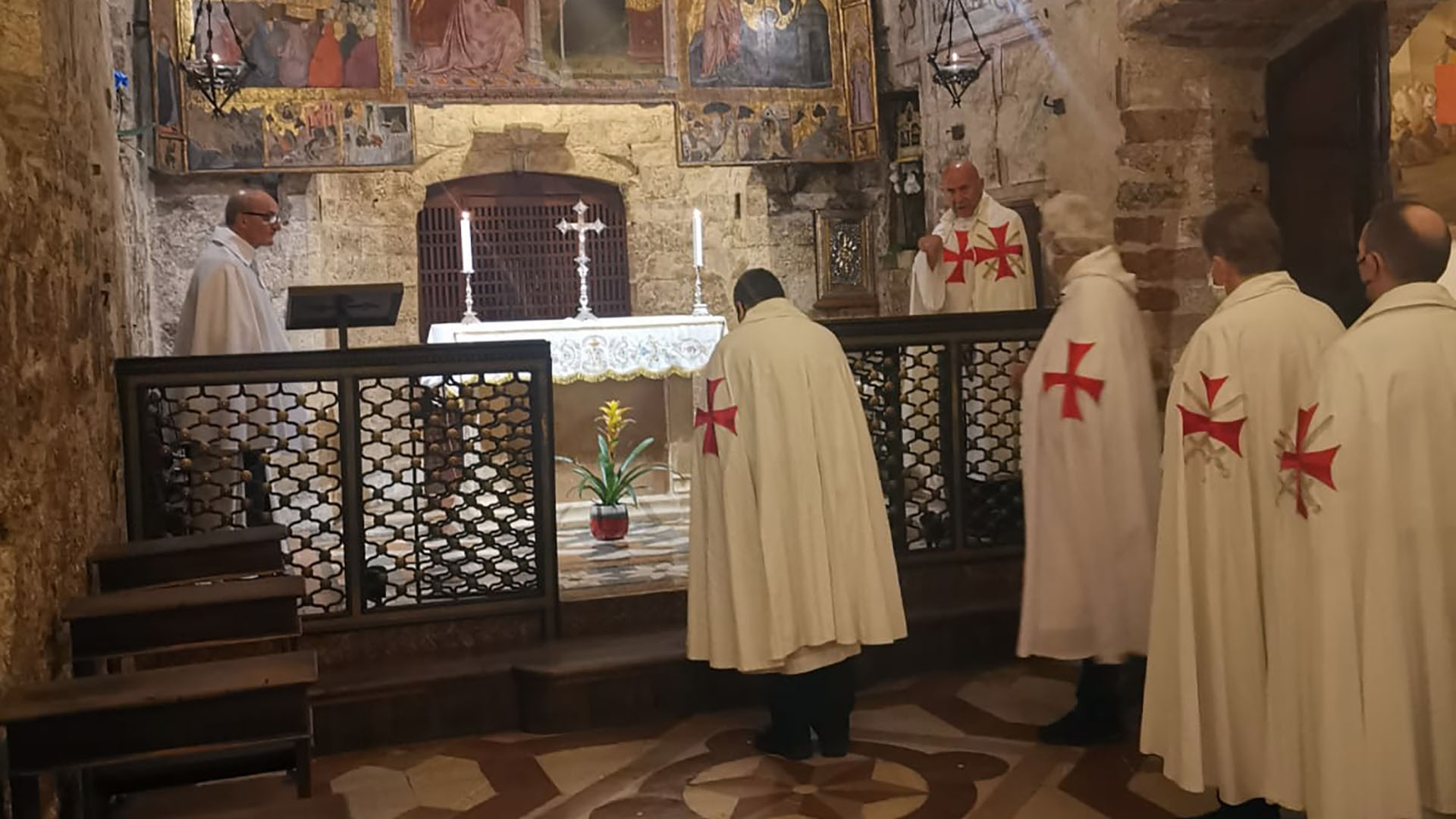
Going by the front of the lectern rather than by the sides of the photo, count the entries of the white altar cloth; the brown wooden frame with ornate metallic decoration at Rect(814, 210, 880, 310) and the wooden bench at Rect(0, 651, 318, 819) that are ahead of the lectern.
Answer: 1

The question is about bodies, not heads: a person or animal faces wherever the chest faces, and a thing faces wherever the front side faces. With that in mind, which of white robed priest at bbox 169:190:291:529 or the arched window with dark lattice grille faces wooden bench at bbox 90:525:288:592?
the arched window with dark lattice grille

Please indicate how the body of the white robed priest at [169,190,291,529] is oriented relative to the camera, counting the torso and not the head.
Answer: to the viewer's right

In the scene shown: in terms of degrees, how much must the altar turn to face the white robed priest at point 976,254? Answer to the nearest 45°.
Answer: approximately 45° to its left

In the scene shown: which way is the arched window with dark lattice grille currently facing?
toward the camera

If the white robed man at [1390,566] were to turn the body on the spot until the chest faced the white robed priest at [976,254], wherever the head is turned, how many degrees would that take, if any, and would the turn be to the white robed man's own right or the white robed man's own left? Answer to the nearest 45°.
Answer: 0° — they already face them

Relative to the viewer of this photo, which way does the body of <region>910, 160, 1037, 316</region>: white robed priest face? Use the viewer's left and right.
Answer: facing the viewer and to the left of the viewer

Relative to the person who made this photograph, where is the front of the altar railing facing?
facing the viewer

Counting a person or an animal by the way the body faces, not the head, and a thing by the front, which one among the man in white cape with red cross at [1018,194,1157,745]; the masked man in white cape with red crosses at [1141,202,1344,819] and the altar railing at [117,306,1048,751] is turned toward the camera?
the altar railing

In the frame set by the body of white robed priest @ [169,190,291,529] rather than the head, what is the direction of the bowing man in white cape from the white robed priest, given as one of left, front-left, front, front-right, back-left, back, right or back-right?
front-right
